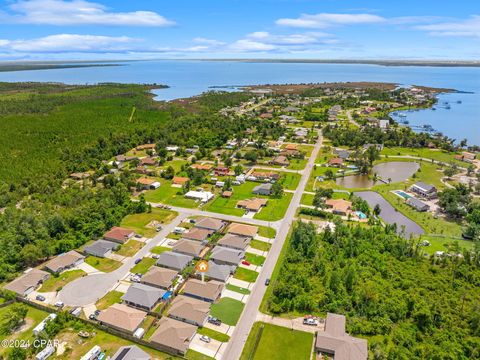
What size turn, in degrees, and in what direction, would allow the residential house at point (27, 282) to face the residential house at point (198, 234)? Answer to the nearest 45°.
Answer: approximately 45° to its left

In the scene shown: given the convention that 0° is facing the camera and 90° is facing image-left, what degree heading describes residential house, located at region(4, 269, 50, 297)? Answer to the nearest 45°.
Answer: approximately 315°

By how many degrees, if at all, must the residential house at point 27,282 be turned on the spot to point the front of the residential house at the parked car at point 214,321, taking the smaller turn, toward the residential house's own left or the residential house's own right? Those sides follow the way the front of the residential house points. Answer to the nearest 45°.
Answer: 0° — it already faces it

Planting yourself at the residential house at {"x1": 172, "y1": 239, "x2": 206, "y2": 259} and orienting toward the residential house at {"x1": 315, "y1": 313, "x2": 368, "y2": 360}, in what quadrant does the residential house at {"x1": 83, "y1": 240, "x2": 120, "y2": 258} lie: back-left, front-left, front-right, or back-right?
back-right

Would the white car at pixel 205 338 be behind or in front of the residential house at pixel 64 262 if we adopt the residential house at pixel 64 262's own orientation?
in front

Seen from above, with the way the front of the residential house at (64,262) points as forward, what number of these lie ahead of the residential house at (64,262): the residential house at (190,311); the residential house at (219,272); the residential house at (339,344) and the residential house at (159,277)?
4

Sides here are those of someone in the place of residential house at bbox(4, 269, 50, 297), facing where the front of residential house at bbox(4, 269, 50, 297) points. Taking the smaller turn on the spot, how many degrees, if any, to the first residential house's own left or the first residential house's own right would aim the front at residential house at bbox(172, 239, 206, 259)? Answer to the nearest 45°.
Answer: approximately 45° to the first residential house's own left

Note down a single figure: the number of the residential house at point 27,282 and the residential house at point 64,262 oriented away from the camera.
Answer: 0

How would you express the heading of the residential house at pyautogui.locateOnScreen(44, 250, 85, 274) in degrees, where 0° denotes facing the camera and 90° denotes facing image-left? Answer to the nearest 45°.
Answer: approximately 315°

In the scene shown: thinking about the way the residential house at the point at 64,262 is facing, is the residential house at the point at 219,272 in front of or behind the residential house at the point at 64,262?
in front
